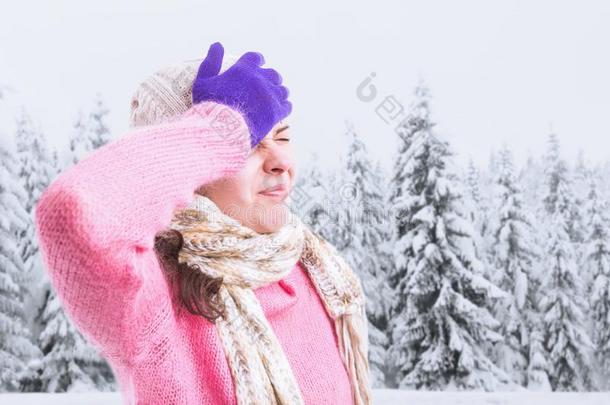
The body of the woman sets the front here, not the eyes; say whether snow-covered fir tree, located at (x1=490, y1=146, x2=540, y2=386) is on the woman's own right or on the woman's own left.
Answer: on the woman's own left

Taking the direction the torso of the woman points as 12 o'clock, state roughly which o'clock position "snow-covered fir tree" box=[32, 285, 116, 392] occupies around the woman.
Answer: The snow-covered fir tree is roughly at 7 o'clock from the woman.

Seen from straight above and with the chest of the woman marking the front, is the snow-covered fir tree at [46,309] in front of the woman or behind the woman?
behind

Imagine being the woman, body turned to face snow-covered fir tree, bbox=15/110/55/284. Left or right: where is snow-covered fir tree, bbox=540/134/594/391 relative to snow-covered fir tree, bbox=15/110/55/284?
right

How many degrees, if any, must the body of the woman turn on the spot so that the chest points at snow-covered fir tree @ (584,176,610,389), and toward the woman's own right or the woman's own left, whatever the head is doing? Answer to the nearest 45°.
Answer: approximately 90° to the woman's own left

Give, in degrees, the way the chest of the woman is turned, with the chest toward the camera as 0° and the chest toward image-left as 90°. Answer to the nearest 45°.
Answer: approximately 315°

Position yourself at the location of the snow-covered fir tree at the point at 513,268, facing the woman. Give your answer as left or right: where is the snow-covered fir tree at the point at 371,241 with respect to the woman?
right

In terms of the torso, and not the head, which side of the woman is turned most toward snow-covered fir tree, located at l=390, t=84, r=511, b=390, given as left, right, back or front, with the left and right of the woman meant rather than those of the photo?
left
